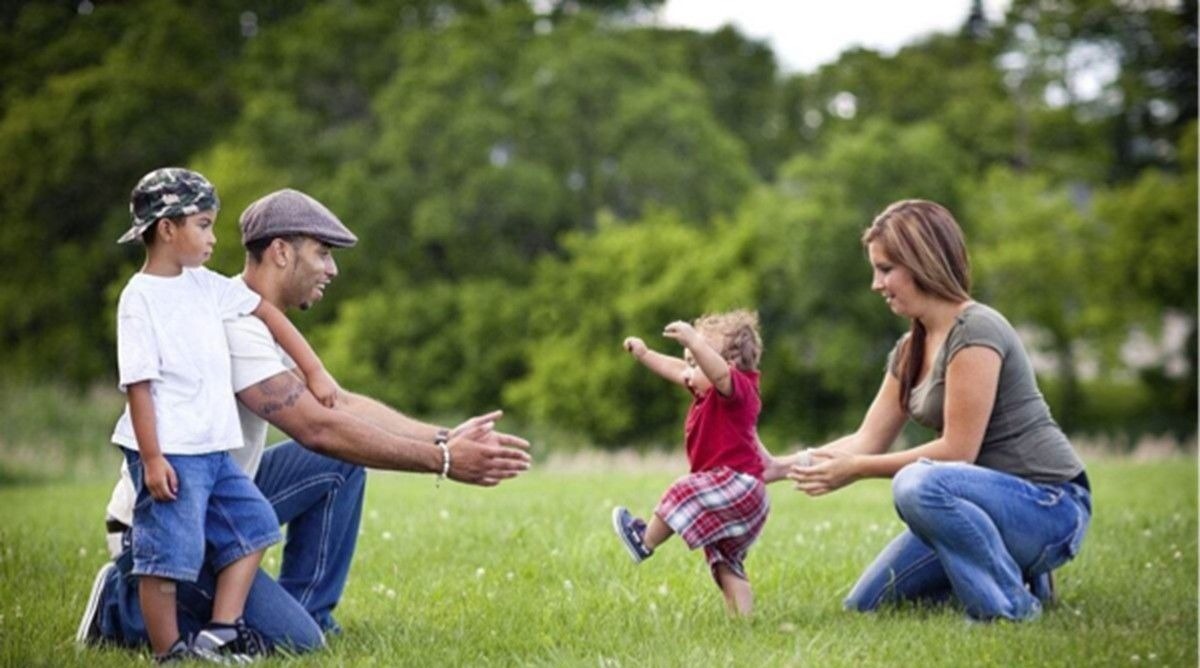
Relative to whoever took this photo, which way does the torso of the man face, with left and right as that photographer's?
facing to the right of the viewer

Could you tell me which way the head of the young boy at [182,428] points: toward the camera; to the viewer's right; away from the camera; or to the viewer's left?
to the viewer's right

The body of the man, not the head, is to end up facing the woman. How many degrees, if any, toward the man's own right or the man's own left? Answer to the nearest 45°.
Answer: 0° — they already face them

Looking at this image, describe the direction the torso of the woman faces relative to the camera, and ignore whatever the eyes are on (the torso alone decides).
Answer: to the viewer's left

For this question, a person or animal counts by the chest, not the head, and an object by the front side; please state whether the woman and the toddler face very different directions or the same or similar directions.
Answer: same or similar directions

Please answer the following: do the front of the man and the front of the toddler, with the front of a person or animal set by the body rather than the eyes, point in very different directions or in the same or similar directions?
very different directions

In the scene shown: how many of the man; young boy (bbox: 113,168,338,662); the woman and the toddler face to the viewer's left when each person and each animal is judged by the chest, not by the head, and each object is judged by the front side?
2

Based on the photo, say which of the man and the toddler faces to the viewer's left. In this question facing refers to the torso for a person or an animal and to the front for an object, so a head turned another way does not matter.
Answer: the toddler

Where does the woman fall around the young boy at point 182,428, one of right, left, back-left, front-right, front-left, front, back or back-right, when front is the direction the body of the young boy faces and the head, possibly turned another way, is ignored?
front-left

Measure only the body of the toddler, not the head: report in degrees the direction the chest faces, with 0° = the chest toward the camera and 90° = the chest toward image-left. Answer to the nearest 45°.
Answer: approximately 90°

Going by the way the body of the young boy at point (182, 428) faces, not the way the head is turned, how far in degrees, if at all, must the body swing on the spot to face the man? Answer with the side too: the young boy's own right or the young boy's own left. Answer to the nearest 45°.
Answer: approximately 90° to the young boy's own left

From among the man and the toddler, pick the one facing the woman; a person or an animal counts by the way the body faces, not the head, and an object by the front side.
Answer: the man

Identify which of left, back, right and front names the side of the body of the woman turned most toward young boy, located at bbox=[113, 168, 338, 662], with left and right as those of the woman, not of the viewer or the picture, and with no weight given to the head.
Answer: front

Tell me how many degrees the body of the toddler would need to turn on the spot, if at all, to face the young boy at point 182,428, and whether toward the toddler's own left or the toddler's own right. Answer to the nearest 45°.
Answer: approximately 45° to the toddler's own left

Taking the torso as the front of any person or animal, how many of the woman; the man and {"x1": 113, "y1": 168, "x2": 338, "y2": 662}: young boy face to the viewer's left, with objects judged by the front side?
1

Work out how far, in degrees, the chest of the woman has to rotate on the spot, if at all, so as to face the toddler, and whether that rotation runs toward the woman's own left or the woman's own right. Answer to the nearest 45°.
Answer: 0° — they already face them

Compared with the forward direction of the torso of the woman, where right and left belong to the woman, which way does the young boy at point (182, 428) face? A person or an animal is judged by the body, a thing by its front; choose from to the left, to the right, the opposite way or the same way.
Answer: the opposite way

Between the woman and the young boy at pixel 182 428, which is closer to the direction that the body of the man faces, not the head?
the woman
